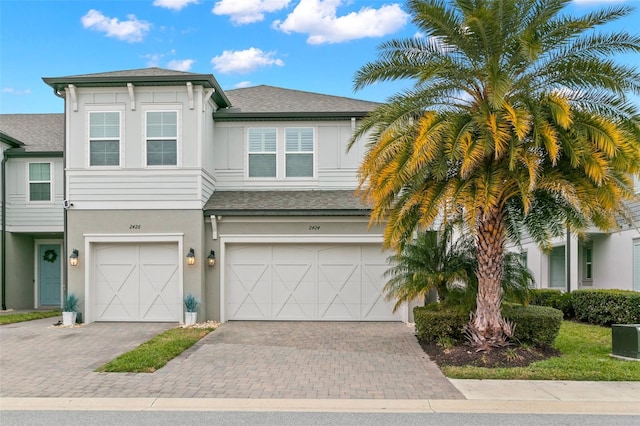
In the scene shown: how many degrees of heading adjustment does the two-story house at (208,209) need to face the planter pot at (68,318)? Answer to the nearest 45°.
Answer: approximately 90° to its right

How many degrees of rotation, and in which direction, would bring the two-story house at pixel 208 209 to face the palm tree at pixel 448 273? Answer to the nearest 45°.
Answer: approximately 45° to its left

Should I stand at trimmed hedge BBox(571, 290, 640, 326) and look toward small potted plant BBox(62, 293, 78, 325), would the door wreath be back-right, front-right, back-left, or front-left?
front-right

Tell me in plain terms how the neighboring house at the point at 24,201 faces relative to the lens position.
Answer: facing the viewer

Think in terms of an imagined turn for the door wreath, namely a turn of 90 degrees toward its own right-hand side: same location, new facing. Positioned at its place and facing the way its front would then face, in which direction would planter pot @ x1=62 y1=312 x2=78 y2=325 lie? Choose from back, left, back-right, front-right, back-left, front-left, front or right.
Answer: left

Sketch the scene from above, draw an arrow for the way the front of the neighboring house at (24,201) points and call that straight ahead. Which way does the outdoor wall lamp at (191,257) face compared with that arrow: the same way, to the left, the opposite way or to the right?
the same way

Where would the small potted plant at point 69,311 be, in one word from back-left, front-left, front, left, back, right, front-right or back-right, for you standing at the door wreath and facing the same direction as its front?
front

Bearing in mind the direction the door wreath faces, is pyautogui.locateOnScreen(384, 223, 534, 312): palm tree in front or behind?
in front

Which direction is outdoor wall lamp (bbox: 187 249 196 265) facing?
toward the camera
